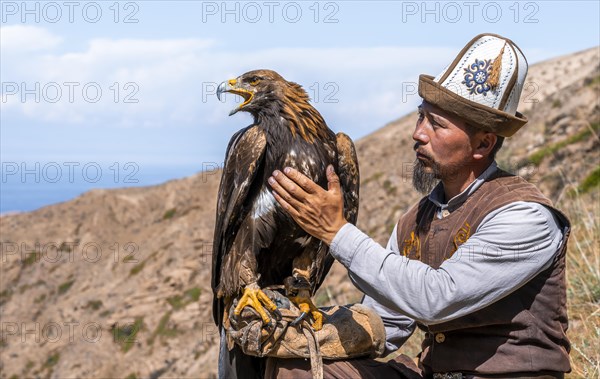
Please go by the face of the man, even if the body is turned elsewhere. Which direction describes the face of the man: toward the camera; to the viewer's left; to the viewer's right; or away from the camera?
to the viewer's left

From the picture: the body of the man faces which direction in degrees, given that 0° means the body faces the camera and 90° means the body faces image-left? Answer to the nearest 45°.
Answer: approximately 45°
